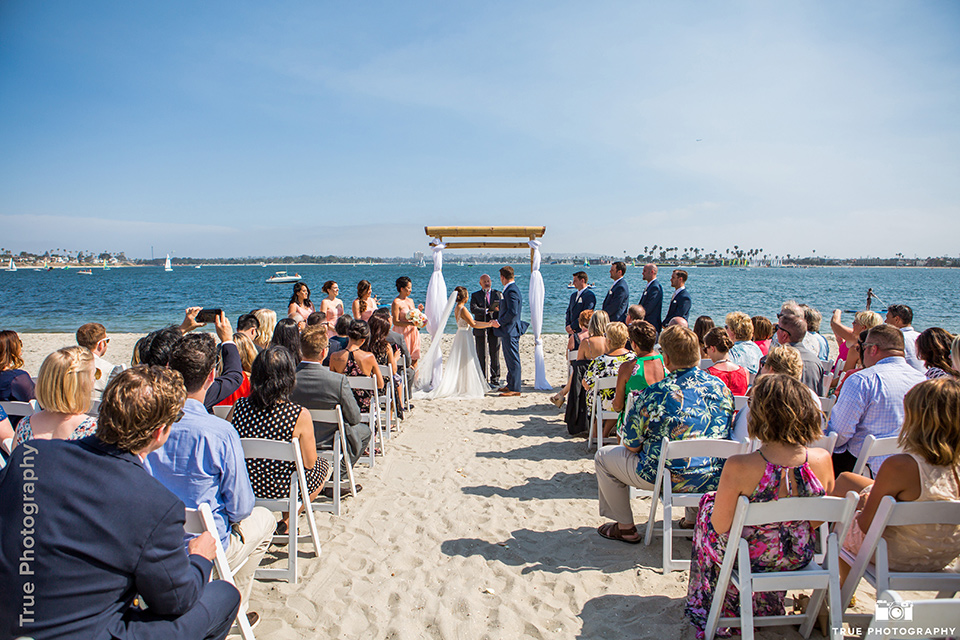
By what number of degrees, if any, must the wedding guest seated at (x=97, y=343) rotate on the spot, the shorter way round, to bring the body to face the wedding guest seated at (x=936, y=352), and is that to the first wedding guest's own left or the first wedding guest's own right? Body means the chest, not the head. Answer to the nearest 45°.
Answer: approximately 90° to the first wedding guest's own right

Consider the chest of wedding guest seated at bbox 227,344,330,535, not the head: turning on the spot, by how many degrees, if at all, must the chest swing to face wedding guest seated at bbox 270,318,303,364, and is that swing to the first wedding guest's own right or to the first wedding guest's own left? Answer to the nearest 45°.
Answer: approximately 45° to the first wedding guest's own left

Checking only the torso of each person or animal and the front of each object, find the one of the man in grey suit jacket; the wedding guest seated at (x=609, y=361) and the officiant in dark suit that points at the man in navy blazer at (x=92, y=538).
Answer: the officiant in dark suit

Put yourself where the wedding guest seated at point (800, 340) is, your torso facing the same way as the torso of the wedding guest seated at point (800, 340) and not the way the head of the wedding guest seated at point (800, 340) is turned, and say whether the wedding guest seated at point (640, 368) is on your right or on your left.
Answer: on your left

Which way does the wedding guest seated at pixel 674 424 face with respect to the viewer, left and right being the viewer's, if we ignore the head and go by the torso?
facing away from the viewer and to the left of the viewer

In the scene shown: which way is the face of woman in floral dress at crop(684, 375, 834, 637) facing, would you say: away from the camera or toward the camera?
away from the camera

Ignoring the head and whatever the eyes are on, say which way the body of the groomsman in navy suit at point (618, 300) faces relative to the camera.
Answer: to the viewer's left

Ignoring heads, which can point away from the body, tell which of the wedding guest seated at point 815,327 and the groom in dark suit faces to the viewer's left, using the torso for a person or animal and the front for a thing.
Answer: the groom in dark suit

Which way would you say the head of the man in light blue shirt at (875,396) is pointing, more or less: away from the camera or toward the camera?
away from the camera

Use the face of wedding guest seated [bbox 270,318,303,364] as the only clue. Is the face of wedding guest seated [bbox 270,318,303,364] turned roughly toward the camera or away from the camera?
away from the camera

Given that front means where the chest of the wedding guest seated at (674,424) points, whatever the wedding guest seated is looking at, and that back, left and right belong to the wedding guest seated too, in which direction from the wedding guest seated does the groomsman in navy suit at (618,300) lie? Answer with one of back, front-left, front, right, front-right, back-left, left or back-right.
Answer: front-right

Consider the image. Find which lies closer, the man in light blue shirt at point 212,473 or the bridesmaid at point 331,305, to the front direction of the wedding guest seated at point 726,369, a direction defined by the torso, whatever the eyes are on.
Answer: the bridesmaid

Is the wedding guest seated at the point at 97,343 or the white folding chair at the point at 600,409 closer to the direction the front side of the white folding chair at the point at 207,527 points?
the white folding chair
